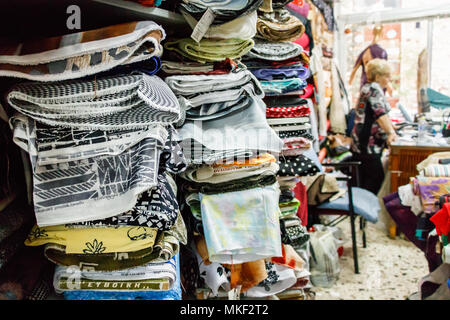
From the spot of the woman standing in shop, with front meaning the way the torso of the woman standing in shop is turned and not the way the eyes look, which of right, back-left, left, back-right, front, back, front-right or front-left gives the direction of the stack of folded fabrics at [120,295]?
right

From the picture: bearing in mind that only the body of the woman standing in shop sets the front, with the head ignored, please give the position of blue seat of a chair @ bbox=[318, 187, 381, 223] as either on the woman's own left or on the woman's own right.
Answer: on the woman's own right

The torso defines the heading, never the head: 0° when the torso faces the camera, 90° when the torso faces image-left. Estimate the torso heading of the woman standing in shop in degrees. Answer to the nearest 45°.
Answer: approximately 270°
